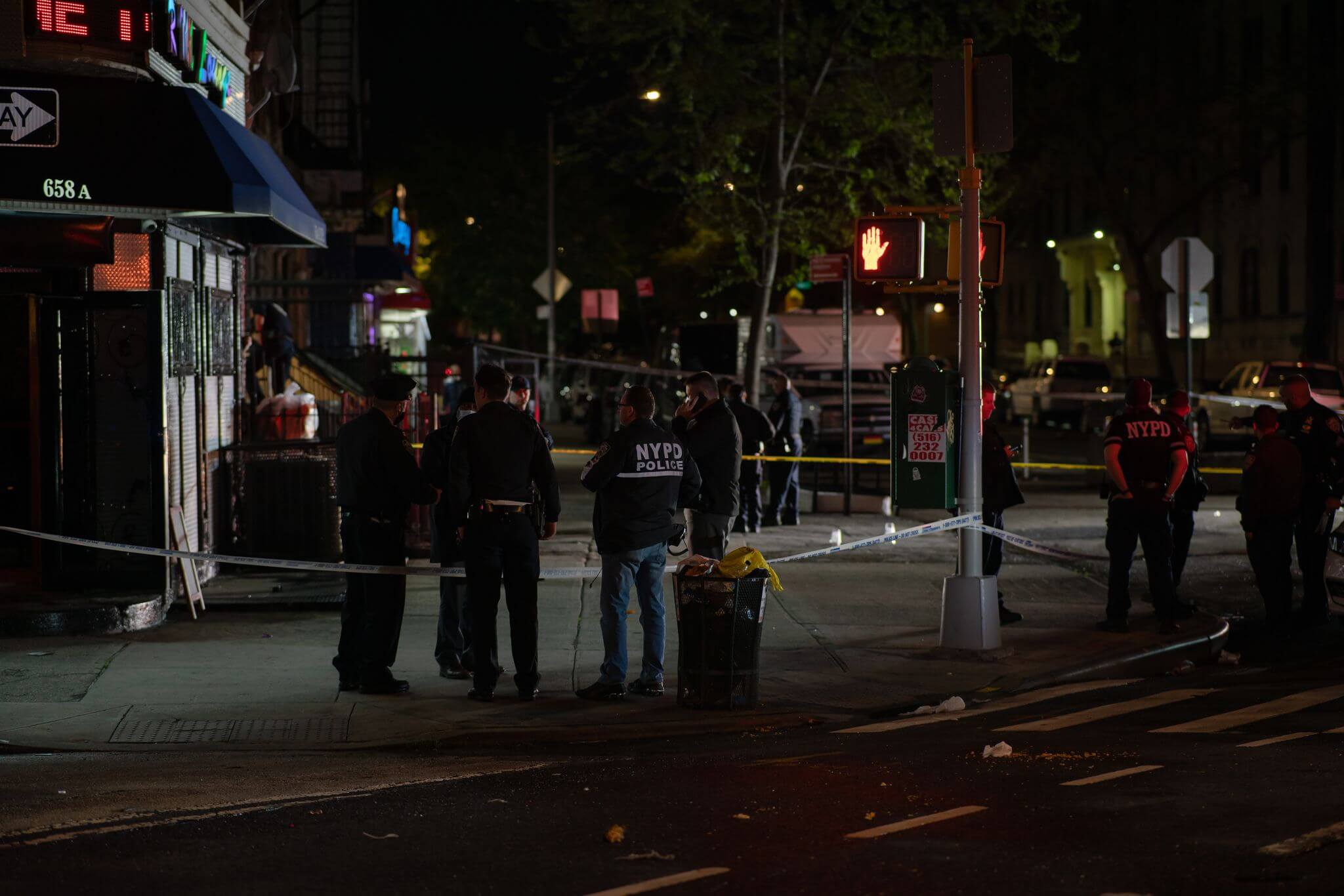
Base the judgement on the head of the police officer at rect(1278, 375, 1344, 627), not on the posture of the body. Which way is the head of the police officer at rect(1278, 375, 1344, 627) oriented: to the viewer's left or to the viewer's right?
to the viewer's left

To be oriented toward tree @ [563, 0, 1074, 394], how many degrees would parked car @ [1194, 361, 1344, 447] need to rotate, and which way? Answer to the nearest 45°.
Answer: approximately 45° to its left

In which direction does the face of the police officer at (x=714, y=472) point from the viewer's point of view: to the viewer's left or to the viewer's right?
to the viewer's left

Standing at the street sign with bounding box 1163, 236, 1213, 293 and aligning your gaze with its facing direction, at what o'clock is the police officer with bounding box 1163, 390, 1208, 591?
The police officer is roughly at 6 o'clock from the street sign.

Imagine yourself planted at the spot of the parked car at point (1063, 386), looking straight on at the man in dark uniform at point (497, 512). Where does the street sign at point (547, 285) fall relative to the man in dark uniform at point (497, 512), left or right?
right

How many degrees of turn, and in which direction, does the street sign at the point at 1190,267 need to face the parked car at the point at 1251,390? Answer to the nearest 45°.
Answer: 0° — it already faces it

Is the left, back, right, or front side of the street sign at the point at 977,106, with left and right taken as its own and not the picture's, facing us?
back

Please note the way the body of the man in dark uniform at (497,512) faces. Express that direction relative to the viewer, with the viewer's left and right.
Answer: facing away from the viewer

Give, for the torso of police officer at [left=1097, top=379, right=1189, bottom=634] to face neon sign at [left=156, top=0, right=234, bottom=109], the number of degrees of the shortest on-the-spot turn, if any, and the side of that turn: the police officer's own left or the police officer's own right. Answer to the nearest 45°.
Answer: approximately 90° to the police officer's own left

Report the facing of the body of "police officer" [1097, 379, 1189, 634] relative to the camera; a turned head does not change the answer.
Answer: away from the camera

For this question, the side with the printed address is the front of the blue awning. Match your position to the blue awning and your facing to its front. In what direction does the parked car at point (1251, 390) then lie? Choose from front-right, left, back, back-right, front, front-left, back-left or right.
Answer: back-left

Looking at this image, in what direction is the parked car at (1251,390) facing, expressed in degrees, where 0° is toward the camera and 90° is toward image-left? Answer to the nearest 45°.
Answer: approximately 90°

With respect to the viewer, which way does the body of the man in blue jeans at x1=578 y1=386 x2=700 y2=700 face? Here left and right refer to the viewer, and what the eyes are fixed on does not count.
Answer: facing away from the viewer and to the left of the viewer
